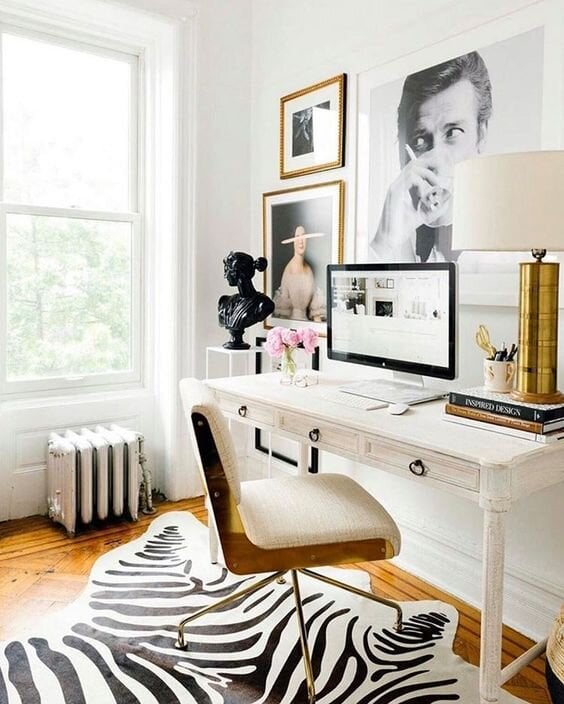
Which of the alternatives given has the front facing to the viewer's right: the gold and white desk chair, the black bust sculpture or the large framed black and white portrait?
the gold and white desk chair

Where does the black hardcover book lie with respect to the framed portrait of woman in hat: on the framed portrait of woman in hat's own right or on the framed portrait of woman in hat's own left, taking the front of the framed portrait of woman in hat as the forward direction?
on the framed portrait of woman in hat's own left

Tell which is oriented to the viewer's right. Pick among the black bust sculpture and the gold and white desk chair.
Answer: the gold and white desk chair

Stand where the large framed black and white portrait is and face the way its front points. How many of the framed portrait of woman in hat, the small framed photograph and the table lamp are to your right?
2

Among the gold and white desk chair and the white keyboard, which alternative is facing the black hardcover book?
the gold and white desk chair

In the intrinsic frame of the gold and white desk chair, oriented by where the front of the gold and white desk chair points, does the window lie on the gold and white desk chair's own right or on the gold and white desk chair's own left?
on the gold and white desk chair's own left

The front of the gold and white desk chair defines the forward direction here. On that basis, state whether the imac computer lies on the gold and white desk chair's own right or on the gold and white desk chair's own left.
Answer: on the gold and white desk chair's own left

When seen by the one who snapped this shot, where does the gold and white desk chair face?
facing to the right of the viewer

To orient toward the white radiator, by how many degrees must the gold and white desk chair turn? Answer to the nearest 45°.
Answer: approximately 135° to its left

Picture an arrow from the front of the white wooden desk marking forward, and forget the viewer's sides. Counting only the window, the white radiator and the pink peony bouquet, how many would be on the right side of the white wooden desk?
3

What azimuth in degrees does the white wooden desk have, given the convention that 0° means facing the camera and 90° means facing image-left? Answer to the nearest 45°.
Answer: approximately 45°

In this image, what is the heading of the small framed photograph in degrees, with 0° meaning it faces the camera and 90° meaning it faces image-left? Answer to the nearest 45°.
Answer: approximately 45°

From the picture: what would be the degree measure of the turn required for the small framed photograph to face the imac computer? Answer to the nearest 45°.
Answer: approximately 45° to its left
